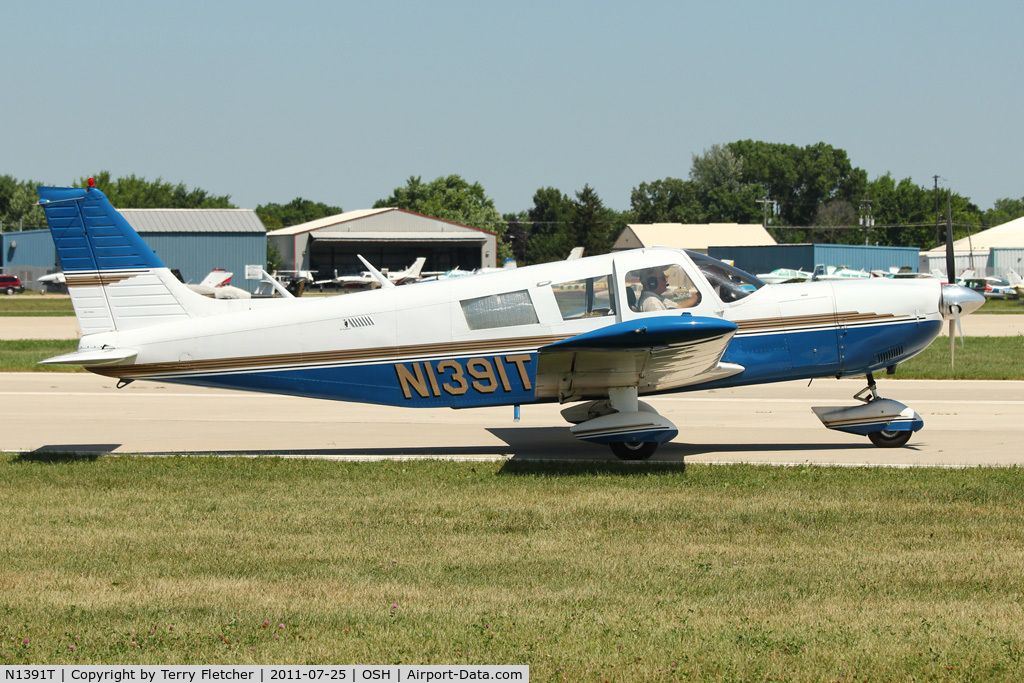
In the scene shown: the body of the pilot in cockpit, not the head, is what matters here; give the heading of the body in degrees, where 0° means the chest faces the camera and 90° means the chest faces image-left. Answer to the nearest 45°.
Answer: approximately 270°

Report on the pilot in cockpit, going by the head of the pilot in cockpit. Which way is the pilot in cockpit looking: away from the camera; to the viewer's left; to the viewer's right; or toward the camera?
to the viewer's right

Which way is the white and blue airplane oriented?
to the viewer's right
